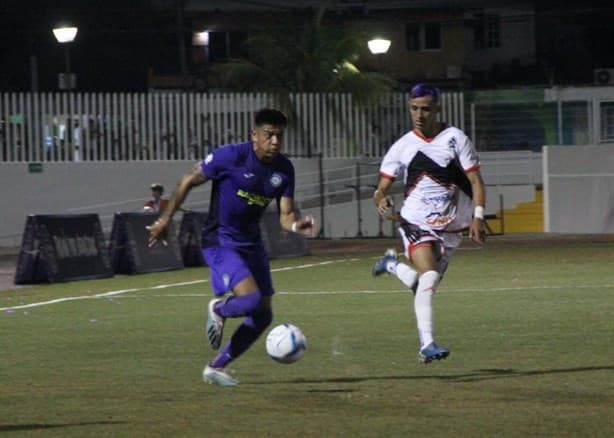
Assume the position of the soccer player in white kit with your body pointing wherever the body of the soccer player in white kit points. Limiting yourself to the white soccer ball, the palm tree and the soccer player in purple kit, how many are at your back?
1

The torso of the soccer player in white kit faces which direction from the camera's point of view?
toward the camera

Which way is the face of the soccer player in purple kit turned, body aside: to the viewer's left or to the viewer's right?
to the viewer's right

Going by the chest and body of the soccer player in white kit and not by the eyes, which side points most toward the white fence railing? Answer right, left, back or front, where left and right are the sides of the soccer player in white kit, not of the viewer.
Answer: back

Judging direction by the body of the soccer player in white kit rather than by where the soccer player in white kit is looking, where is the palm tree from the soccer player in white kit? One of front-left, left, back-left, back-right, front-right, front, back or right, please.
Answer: back

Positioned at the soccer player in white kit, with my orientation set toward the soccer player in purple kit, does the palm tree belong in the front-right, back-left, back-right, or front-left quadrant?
back-right

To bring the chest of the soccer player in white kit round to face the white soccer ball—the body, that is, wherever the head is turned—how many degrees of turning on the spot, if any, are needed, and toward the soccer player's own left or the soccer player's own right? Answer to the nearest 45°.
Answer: approximately 45° to the soccer player's own right

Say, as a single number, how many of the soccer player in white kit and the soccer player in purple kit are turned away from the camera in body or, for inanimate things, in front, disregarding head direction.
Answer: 0

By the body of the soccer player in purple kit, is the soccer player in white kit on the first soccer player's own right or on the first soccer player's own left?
on the first soccer player's own left

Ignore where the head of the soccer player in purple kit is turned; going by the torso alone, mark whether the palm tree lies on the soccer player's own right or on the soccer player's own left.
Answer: on the soccer player's own left
